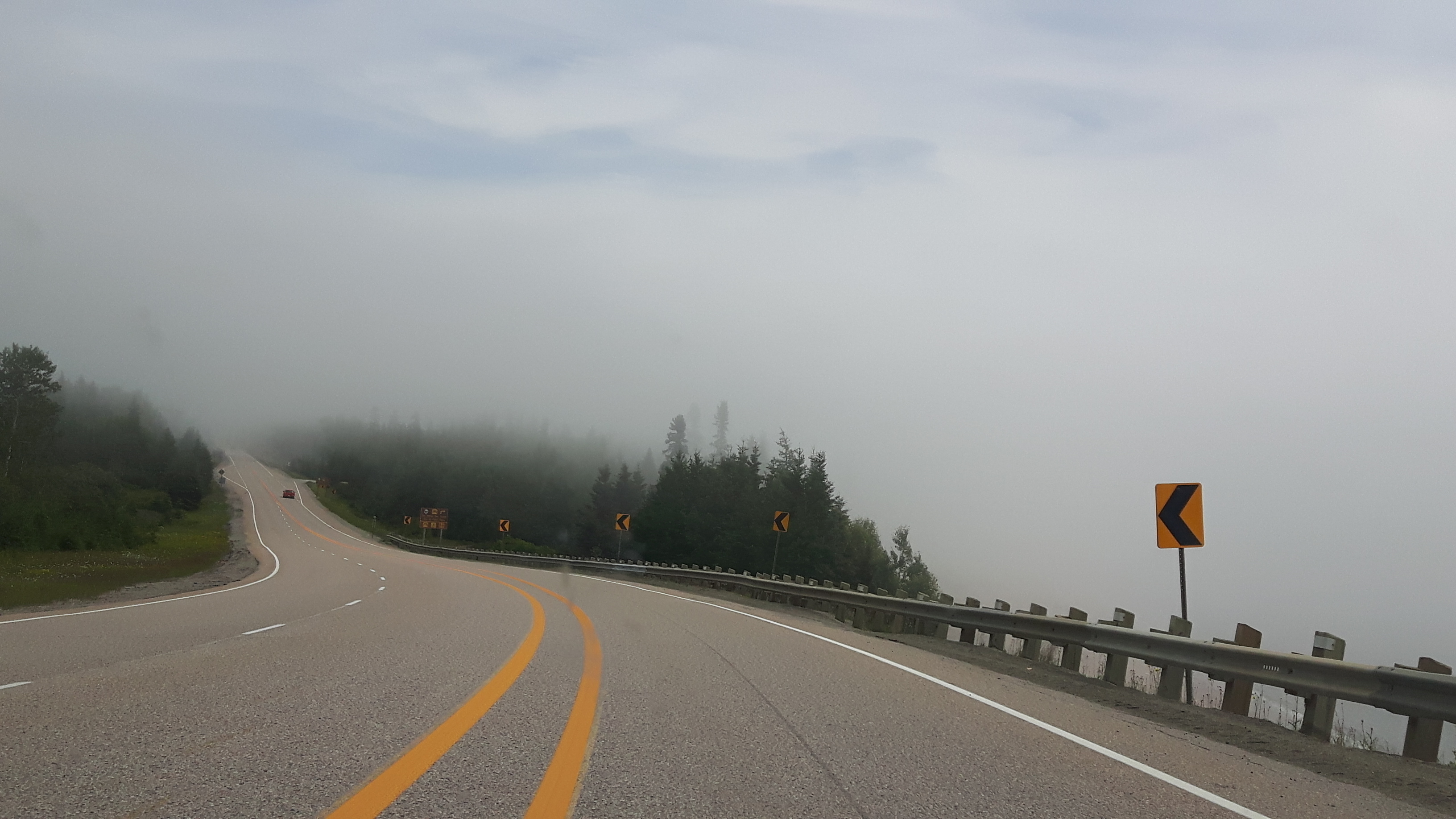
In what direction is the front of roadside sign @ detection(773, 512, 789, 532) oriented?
toward the camera

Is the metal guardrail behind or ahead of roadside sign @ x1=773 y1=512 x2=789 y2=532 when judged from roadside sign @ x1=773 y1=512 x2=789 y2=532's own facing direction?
ahead
